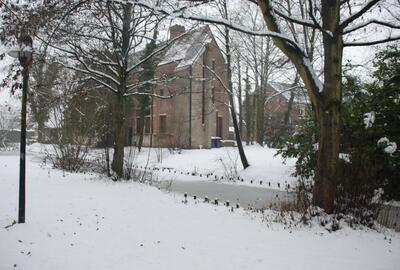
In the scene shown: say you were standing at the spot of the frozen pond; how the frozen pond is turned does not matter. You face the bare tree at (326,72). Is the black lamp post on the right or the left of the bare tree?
right

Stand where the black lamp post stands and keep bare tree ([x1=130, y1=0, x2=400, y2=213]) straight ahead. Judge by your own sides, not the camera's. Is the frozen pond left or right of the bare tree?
left

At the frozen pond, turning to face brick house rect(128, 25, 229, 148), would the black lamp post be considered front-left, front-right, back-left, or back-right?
back-left
